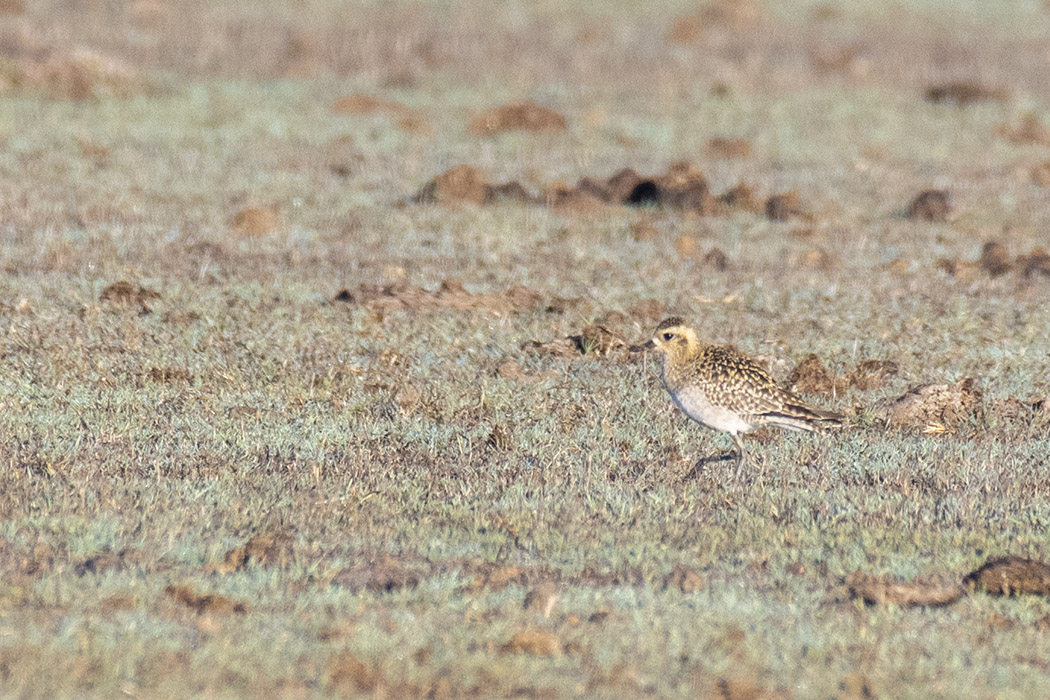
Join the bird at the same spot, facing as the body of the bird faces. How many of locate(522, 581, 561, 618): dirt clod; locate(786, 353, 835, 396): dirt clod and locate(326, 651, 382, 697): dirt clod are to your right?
1

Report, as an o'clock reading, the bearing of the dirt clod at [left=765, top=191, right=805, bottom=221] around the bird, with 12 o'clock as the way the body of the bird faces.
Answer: The dirt clod is roughly at 3 o'clock from the bird.

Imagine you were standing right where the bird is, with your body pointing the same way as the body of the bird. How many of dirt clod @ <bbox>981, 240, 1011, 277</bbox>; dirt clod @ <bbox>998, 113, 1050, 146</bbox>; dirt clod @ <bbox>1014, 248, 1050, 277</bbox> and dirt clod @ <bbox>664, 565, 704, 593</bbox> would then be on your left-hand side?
1

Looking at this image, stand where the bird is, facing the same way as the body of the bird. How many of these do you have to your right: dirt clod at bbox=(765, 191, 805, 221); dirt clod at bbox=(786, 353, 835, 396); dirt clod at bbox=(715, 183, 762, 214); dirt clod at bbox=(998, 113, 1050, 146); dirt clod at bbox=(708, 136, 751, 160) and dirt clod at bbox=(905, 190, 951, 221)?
6

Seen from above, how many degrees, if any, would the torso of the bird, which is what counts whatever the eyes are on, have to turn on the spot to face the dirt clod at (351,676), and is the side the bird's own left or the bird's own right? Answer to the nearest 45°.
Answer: approximately 90° to the bird's own left

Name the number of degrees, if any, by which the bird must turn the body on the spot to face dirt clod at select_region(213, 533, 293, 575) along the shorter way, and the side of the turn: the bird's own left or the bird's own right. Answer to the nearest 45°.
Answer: approximately 45° to the bird's own left

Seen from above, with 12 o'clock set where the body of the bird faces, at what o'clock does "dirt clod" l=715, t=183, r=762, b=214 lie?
The dirt clod is roughly at 3 o'clock from the bird.

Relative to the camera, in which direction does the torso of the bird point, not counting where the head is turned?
to the viewer's left

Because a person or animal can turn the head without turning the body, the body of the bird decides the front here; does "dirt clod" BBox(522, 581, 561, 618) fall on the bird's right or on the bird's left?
on the bird's left

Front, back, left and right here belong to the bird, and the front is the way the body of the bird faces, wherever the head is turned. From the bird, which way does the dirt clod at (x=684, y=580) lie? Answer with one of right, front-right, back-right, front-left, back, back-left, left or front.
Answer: left

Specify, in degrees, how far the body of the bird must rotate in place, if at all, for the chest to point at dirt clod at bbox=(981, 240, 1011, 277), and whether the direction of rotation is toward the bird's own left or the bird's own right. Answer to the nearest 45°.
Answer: approximately 90° to the bird's own right

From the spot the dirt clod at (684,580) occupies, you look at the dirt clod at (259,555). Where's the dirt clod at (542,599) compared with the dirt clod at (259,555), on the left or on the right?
left

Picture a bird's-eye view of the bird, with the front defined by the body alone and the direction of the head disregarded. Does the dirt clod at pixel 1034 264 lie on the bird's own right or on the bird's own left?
on the bird's own right
